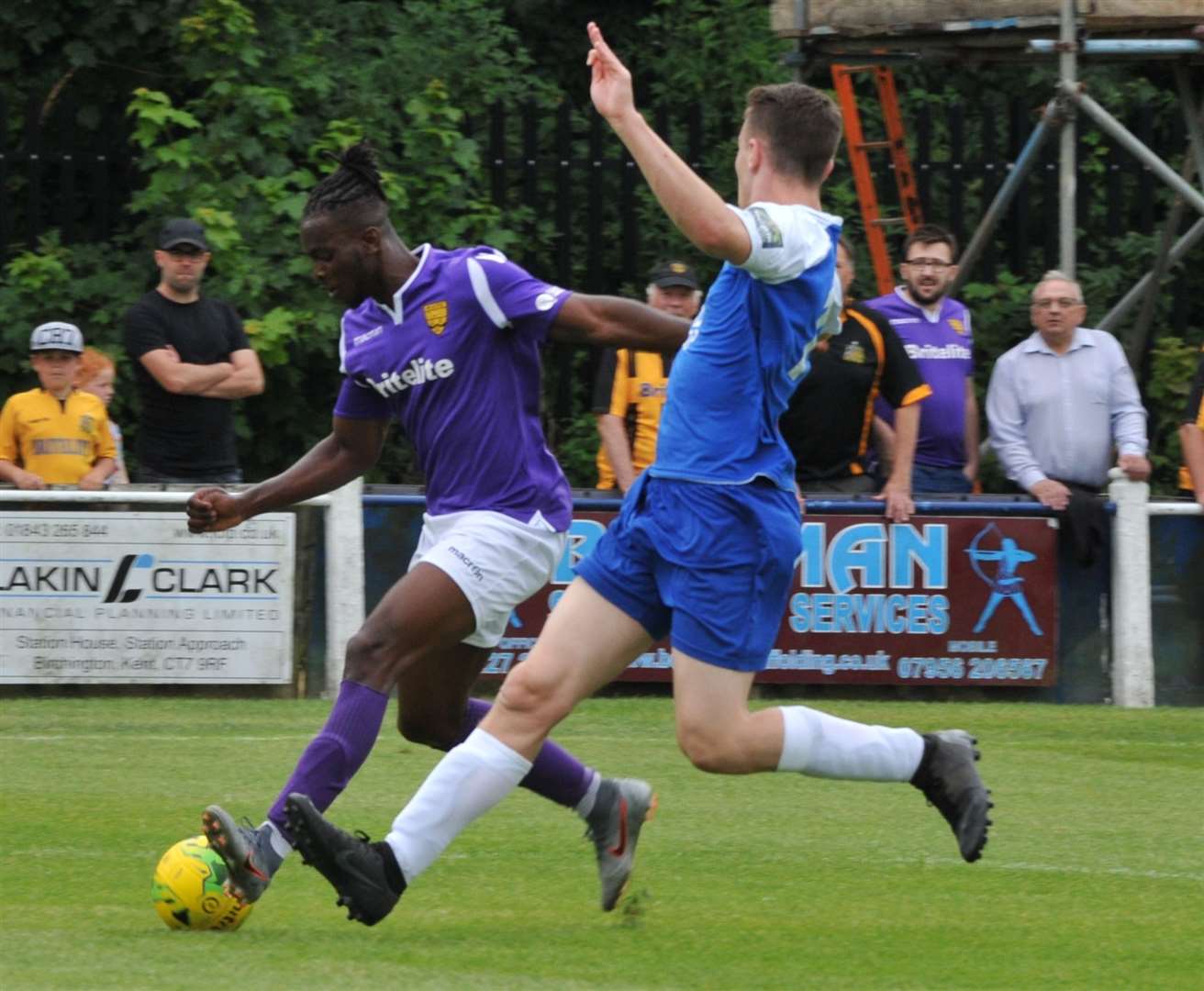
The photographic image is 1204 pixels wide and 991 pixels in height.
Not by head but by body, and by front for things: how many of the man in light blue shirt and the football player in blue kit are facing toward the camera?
1

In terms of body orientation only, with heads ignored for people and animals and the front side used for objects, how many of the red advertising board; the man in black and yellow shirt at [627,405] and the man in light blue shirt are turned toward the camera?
3

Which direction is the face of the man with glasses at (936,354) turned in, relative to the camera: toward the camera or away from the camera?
toward the camera

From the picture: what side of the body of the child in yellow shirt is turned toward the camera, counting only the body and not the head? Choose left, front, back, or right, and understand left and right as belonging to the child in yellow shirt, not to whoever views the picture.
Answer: front

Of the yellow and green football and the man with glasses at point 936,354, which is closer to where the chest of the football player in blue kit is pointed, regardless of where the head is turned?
the yellow and green football

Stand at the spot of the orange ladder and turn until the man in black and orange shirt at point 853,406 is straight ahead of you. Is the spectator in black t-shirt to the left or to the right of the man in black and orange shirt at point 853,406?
right

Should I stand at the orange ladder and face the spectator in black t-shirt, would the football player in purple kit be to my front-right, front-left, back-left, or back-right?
front-left

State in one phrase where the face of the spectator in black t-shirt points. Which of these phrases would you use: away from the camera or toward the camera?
toward the camera

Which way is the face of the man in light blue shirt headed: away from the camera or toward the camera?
toward the camera

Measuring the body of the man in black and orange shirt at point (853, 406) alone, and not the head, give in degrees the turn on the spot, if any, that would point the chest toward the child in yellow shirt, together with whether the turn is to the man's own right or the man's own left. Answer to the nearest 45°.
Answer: approximately 45° to the man's own right

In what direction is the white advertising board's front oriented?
toward the camera

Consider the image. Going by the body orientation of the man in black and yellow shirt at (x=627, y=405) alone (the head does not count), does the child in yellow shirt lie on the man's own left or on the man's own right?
on the man's own right
